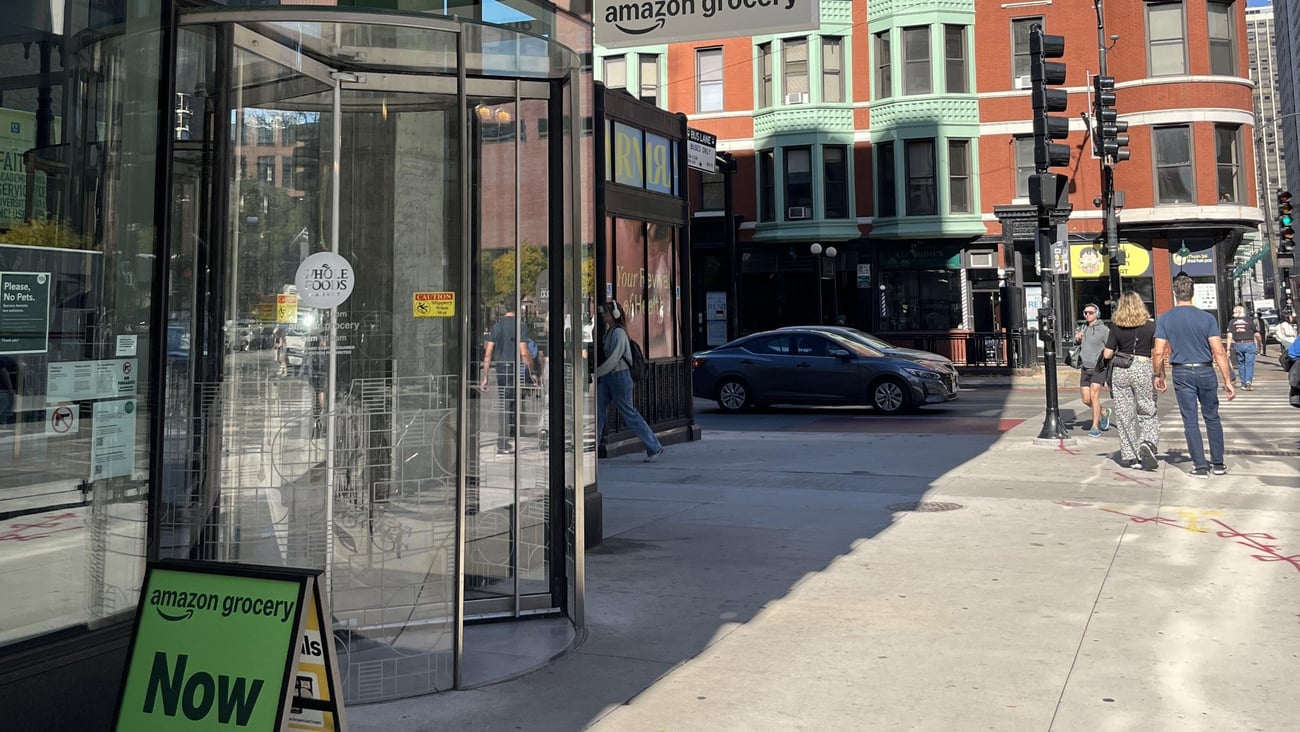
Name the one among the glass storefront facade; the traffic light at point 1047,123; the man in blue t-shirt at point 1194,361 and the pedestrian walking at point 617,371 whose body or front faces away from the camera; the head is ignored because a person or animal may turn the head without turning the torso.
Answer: the man in blue t-shirt

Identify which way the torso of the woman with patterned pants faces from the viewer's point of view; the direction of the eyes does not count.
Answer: away from the camera

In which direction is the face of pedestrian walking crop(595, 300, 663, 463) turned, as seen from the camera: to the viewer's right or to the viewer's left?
to the viewer's left

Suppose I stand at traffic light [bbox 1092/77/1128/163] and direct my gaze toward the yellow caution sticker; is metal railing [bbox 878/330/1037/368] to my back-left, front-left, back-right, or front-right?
back-right

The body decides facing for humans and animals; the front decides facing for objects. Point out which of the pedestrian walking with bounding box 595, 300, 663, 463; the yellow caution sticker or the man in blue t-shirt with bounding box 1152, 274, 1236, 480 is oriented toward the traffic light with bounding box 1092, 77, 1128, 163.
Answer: the man in blue t-shirt

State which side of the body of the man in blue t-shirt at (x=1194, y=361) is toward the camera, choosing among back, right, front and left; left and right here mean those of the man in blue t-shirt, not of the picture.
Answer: back

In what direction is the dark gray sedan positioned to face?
to the viewer's right

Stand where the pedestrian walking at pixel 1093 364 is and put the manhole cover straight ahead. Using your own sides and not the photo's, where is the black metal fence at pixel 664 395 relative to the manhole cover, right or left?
right

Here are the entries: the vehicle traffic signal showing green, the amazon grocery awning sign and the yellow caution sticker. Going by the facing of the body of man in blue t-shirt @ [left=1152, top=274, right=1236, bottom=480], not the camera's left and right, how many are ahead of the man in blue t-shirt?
1

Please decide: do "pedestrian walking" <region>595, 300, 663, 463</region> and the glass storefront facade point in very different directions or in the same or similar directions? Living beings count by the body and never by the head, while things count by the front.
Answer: very different directions
